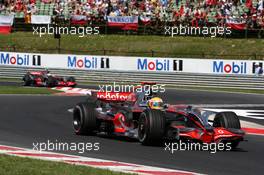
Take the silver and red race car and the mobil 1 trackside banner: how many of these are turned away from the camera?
0

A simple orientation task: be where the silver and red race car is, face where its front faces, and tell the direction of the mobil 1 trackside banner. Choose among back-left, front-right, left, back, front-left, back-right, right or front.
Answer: back-left

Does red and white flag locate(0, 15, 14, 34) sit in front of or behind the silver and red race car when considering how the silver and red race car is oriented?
behind

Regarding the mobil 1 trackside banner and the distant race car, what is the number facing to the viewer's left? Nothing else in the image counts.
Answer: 0

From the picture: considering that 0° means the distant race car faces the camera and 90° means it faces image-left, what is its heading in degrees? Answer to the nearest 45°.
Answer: approximately 315°

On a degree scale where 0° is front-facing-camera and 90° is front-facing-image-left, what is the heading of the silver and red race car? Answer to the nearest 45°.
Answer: approximately 315°

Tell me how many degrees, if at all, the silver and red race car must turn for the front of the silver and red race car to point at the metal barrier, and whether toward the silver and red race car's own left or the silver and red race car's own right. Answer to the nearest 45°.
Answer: approximately 135° to the silver and red race car's own left

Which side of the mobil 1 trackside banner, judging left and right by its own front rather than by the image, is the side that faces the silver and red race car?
front

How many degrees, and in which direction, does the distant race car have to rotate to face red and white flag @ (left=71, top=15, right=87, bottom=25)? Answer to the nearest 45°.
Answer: approximately 135° to its left
